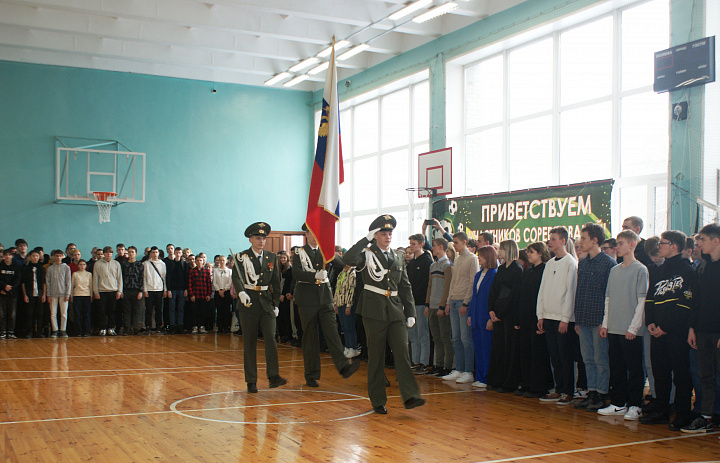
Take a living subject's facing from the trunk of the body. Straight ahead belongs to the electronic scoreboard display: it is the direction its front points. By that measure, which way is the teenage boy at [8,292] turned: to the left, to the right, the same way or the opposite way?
to the left

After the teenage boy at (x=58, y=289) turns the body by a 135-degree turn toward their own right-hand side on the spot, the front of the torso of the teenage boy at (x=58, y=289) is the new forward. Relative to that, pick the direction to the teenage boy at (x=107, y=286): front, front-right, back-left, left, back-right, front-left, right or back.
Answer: back-right

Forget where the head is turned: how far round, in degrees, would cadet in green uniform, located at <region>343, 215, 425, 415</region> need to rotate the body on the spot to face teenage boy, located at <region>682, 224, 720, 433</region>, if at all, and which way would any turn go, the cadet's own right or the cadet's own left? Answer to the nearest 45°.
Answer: approximately 45° to the cadet's own left

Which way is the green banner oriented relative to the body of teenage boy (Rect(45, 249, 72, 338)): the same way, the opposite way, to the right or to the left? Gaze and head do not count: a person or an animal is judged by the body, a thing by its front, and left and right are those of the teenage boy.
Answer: to the right

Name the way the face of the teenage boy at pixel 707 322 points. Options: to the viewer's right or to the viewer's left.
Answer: to the viewer's left

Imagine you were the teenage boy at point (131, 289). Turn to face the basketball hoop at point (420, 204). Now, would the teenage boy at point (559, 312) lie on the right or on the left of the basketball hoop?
right

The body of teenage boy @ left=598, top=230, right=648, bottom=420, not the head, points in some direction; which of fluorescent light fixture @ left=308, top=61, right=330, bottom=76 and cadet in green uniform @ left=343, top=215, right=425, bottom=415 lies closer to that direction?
the cadet in green uniform

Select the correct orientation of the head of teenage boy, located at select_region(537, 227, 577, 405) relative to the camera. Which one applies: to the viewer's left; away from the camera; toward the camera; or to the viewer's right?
to the viewer's left
